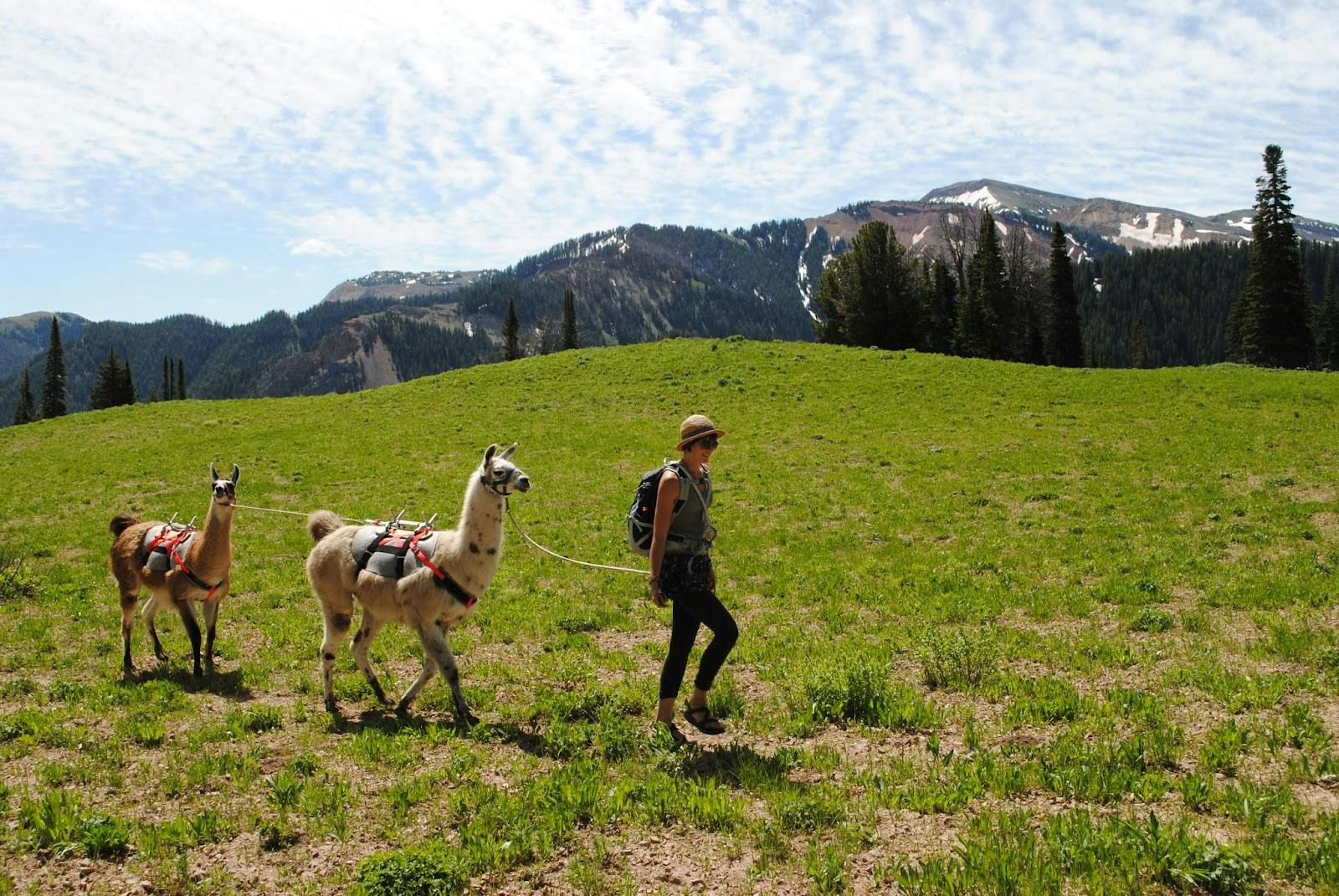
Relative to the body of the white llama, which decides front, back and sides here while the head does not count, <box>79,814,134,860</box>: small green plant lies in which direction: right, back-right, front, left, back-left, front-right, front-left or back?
back-right

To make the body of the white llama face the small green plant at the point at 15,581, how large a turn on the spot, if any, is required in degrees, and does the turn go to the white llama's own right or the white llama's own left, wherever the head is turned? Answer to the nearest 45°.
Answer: approximately 135° to the white llama's own left

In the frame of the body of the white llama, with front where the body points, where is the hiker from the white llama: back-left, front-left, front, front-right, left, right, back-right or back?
front-right

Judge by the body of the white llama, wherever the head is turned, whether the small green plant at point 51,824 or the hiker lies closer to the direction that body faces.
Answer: the hiker

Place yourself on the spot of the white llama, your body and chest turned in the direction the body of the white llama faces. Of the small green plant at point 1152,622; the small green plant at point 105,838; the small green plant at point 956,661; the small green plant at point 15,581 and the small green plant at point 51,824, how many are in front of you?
2

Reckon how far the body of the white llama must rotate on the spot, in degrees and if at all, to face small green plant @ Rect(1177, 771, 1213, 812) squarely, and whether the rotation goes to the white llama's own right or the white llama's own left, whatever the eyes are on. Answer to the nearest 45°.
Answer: approximately 45° to the white llama's own right

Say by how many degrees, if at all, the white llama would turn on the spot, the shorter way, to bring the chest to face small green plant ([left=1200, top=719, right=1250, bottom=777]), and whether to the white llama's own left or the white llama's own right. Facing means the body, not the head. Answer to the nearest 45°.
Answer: approximately 45° to the white llama's own right

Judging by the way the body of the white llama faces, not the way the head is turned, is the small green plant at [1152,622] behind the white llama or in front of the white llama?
in front

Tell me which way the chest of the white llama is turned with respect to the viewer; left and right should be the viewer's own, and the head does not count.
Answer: facing to the right of the viewer

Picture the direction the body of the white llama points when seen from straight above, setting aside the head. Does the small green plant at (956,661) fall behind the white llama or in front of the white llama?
in front

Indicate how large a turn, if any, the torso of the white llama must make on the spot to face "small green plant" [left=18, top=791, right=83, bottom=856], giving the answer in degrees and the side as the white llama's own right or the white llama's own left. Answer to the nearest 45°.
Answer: approximately 135° to the white llama's own right
